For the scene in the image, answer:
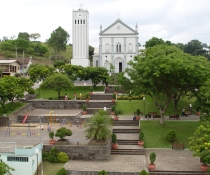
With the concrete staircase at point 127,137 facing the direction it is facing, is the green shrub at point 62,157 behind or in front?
in front

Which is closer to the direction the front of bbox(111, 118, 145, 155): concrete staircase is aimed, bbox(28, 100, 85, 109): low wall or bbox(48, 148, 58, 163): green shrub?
the green shrub

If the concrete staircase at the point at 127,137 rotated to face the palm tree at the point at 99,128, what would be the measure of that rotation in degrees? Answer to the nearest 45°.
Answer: approximately 45° to its right

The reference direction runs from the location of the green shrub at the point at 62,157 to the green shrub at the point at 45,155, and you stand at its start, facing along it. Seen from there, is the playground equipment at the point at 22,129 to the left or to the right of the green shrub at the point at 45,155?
right

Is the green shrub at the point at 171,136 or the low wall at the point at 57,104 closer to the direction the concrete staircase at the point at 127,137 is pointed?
the green shrub

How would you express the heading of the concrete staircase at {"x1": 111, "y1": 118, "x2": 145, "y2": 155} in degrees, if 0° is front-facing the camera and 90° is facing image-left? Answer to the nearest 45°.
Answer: approximately 0°

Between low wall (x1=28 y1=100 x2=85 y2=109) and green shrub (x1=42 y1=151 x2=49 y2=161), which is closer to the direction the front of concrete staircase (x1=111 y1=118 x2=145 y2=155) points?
the green shrub

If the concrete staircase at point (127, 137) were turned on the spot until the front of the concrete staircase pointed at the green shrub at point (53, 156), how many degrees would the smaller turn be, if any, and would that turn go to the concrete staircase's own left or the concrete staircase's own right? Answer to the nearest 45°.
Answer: approximately 45° to the concrete staircase's own right

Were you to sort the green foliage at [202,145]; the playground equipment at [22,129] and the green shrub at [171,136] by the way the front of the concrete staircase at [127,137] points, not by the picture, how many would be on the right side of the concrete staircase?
1

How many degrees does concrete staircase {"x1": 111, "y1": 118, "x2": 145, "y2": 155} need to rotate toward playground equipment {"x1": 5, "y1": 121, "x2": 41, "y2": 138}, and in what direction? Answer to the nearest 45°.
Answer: approximately 90° to its right

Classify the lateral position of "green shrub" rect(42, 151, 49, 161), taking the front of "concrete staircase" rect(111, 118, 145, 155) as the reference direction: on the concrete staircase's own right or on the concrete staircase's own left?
on the concrete staircase's own right

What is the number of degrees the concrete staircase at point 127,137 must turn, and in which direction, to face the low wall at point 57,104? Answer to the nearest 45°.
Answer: approximately 135° to its right
